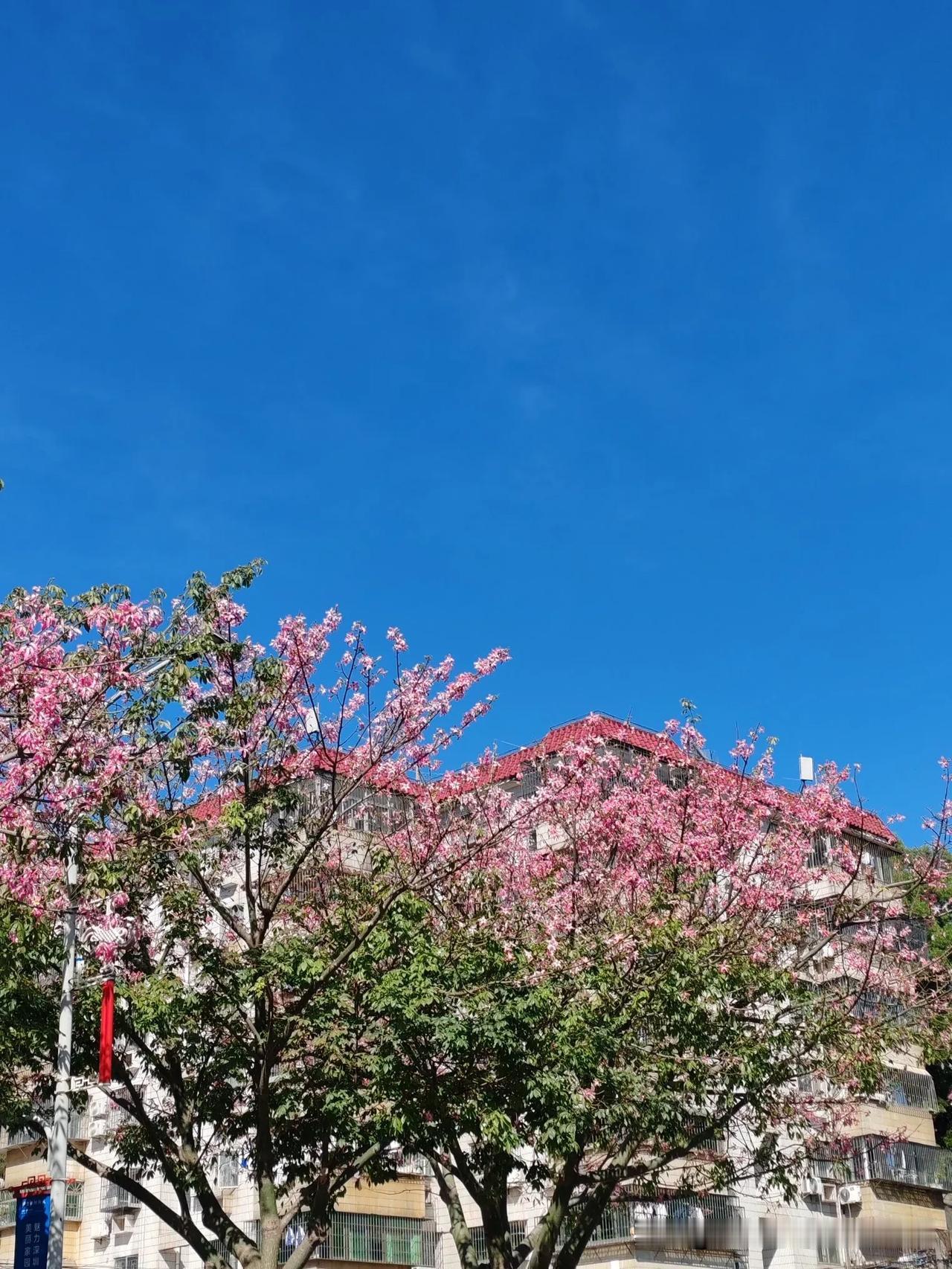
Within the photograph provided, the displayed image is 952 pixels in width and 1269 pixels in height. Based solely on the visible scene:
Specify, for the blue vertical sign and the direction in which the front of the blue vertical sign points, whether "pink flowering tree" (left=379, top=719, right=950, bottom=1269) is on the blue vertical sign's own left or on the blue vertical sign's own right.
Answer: on the blue vertical sign's own left

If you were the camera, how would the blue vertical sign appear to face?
facing the viewer
